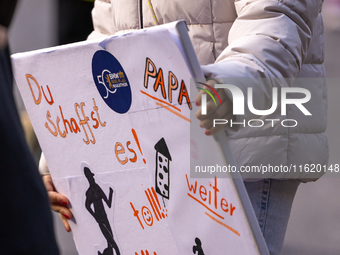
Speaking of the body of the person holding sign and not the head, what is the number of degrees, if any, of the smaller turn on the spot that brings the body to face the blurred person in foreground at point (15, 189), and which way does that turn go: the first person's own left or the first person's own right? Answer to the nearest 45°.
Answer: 0° — they already face them

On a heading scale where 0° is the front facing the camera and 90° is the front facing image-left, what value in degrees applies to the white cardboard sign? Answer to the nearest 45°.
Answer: approximately 45°

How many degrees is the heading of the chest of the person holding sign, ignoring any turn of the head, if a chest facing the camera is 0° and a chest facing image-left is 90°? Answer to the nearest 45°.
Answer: approximately 45°
